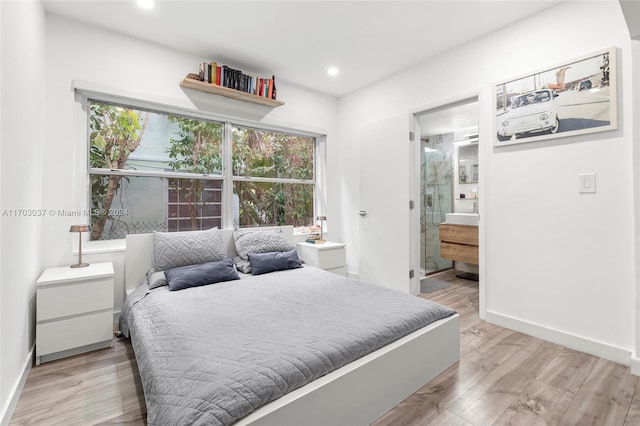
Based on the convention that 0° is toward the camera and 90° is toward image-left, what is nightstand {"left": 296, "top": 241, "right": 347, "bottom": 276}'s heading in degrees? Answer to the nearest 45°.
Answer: approximately 315°

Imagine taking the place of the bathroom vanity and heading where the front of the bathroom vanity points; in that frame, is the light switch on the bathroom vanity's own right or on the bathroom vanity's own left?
on the bathroom vanity's own left

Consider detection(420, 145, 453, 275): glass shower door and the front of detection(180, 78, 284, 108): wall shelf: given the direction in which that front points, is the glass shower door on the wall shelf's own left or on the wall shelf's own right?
on the wall shelf's own left

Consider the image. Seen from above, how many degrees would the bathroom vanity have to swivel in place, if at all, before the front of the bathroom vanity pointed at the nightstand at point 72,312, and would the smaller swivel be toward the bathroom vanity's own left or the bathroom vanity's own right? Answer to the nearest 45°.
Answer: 0° — it already faces it

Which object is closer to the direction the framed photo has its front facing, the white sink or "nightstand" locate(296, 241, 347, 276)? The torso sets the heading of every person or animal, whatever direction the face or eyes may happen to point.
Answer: the nightstand

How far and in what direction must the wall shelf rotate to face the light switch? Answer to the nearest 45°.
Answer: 0° — it already faces it

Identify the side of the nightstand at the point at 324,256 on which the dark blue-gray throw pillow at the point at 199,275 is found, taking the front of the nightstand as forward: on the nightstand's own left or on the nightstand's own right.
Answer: on the nightstand's own right

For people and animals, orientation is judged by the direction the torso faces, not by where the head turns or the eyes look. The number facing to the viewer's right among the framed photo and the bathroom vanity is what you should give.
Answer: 0
